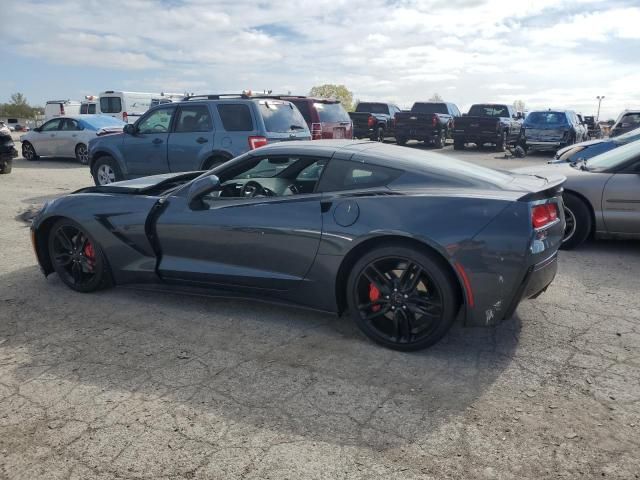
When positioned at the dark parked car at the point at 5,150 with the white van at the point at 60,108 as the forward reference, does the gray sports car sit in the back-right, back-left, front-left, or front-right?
back-right

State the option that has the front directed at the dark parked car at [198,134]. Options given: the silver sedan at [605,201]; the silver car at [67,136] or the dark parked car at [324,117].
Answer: the silver sedan

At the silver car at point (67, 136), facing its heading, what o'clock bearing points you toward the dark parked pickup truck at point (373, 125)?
The dark parked pickup truck is roughly at 4 o'clock from the silver car.

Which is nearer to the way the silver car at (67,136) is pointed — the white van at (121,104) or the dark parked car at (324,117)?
the white van

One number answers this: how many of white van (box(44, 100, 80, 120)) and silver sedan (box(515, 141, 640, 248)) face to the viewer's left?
1

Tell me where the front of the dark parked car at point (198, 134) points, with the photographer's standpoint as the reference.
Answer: facing away from the viewer and to the left of the viewer

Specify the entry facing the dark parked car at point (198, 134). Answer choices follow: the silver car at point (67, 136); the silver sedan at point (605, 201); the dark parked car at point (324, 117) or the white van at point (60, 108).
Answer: the silver sedan

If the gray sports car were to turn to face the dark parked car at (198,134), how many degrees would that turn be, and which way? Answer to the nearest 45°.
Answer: approximately 45° to its right

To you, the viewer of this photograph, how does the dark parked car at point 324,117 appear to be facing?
facing away from the viewer and to the left of the viewer

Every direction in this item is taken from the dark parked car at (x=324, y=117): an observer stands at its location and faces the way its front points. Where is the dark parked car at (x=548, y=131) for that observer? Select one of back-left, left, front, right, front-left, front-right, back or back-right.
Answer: right

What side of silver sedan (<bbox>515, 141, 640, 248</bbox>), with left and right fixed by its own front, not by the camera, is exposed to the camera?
left
